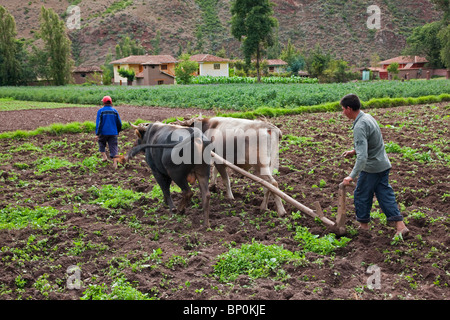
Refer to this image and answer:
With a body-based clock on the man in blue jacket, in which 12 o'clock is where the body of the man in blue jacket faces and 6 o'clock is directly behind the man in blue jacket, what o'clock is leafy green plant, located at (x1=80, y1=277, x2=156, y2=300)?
The leafy green plant is roughly at 6 o'clock from the man in blue jacket.

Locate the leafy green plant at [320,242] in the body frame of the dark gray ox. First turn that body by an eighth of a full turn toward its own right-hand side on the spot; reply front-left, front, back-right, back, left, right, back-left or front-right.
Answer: back-right

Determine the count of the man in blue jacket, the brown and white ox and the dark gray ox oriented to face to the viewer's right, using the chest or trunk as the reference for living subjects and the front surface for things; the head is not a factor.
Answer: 0

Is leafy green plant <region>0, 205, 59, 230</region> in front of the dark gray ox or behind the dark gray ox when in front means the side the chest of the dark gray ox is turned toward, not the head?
in front

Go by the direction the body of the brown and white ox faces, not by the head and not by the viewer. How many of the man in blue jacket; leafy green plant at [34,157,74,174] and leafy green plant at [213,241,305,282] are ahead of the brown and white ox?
2

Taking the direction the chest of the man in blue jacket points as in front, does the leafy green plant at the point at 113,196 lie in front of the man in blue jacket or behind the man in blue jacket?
behind

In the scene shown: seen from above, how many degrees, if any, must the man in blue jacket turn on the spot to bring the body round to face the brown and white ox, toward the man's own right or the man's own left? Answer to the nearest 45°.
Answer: approximately 135° to the man's own right

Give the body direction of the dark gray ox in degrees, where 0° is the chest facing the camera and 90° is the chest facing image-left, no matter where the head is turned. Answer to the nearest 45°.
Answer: approximately 135°

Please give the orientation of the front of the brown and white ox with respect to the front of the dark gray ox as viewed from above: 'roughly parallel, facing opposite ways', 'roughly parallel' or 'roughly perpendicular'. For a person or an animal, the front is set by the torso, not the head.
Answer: roughly parallel

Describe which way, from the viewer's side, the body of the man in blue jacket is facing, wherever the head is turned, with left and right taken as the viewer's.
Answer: facing away from the viewer

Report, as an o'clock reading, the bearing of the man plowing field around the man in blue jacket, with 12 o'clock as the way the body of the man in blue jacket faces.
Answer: The man plowing field is roughly at 5 o'clock from the man in blue jacket.

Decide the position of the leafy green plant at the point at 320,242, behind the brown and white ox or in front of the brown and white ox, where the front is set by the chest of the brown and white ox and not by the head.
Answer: behind

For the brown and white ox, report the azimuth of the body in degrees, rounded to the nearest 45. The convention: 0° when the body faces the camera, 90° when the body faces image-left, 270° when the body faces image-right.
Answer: approximately 135°
